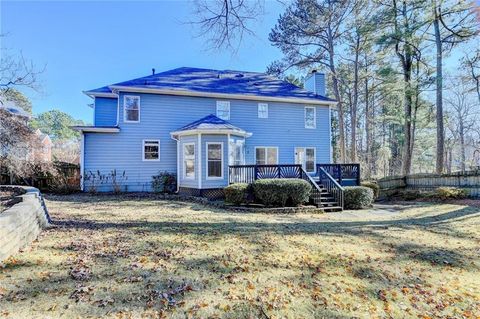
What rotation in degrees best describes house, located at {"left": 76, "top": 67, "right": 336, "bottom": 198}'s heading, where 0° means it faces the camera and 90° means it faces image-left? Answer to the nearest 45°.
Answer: approximately 180°

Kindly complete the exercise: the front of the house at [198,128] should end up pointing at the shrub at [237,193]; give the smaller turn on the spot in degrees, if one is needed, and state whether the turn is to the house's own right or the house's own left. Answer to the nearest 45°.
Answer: approximately 180°

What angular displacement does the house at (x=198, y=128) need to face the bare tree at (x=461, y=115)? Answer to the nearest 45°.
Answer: approximately 45° to its right

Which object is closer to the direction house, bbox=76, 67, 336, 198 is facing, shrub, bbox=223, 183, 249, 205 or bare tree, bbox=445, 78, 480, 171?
the bare tree

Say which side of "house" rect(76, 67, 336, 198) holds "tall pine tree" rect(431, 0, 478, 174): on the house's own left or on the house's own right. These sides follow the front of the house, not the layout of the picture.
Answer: on the house's own right

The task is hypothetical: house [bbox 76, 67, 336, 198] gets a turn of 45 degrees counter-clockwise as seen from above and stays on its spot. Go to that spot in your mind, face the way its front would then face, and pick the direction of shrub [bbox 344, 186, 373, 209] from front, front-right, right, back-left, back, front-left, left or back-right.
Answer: back

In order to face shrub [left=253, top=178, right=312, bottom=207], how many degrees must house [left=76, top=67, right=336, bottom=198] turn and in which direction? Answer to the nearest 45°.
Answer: approximately 135° to its right

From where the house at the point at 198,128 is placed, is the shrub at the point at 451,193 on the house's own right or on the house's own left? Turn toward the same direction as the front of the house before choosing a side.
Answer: on the house's own right
